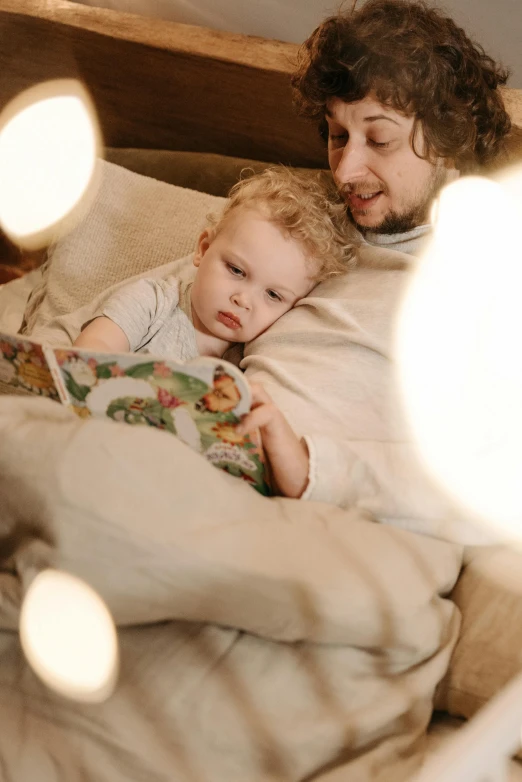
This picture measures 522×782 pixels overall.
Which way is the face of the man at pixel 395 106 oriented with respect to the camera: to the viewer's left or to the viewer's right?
to the viewer's left

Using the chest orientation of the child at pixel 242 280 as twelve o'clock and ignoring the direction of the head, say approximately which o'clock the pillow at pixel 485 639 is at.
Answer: The pillow is roughly at 11 o'clock from the child.

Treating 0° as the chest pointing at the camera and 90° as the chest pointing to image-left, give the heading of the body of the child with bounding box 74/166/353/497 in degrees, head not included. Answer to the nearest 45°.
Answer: approximately 0°
